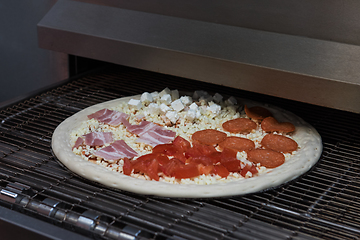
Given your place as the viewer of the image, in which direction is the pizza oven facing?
facing the viewer and to the left of the viewer
